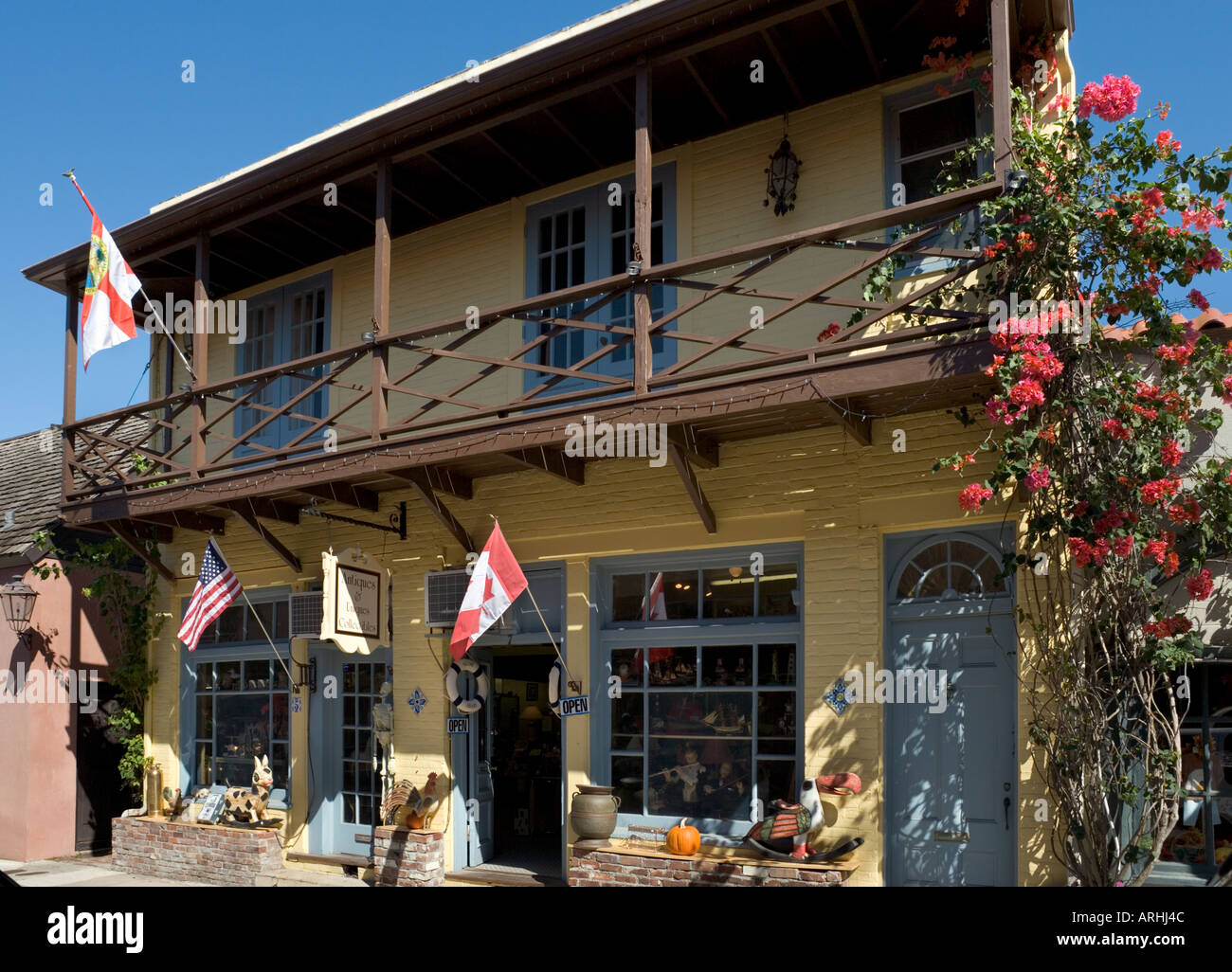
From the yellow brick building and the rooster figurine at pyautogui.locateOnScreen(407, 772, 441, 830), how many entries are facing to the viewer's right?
1

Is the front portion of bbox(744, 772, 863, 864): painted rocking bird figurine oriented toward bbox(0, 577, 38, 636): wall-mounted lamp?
no

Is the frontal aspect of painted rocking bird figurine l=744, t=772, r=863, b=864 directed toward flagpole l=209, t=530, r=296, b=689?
no

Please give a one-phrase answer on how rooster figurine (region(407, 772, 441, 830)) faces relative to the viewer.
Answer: facing to the right of the viewer

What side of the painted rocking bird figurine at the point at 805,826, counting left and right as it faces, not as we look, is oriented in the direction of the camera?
right

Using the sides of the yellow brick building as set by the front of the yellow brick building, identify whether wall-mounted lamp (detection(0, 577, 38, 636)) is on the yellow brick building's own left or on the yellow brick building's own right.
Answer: on the yellow brick building's own right

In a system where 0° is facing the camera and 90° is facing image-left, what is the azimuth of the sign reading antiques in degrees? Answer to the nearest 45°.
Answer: approximately 315°

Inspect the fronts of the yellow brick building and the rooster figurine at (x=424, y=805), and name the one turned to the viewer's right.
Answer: the rooster figurine

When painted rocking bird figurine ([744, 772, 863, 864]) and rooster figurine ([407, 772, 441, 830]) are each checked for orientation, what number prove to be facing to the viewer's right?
2

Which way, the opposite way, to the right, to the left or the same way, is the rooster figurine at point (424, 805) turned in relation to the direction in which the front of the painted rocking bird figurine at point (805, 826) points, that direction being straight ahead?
the same way
